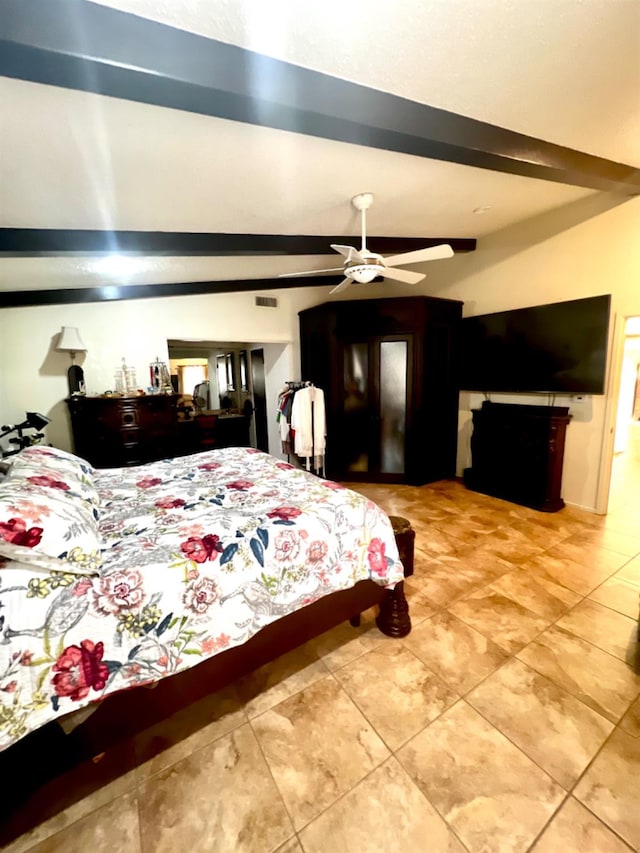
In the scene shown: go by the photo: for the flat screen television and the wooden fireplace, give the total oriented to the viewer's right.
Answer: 0

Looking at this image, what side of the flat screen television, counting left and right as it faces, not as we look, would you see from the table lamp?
front

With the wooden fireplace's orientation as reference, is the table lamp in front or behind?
in front

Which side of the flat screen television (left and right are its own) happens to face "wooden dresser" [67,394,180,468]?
front

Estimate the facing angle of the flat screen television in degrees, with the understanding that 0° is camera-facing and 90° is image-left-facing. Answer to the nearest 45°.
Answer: approximately 45°

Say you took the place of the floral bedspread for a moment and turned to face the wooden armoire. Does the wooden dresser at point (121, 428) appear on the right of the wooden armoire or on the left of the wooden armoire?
left

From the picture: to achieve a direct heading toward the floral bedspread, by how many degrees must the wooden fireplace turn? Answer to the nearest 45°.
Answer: approximately 45° to its left

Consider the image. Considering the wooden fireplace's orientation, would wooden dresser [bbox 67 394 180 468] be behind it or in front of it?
in front

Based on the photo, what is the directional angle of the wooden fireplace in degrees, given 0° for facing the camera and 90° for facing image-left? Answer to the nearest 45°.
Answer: approximately 45°

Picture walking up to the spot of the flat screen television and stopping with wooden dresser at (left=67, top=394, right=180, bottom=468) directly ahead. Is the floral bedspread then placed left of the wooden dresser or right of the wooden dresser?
left
